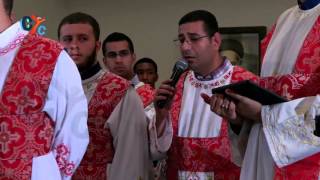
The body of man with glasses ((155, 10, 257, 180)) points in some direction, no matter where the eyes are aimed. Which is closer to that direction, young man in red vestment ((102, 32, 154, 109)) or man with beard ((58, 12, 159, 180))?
the man with beard

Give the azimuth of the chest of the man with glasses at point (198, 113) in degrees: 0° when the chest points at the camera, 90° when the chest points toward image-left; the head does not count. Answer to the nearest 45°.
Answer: approximately 45°

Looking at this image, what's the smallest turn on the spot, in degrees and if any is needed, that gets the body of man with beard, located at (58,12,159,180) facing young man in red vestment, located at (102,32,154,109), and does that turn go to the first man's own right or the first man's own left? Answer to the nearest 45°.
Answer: approximately 135° to the first man's own right

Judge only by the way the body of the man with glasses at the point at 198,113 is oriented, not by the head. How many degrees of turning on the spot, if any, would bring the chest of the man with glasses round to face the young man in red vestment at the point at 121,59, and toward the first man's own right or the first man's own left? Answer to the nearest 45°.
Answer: approximately 90° to the first man's own right
